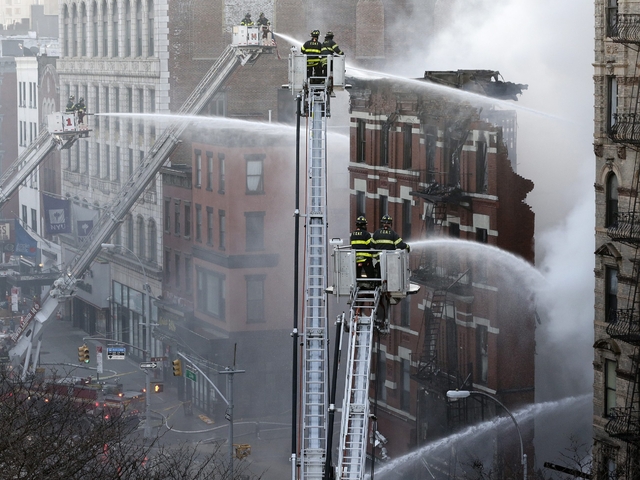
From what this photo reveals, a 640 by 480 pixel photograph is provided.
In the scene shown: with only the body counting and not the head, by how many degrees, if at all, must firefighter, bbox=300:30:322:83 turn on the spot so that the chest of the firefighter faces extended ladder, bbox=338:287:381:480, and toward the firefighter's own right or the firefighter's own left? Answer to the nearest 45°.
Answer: approximately 180°

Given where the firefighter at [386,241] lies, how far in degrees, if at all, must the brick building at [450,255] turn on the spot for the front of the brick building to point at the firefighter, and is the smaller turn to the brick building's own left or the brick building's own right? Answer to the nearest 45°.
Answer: approximately 45° to the brick building's own left

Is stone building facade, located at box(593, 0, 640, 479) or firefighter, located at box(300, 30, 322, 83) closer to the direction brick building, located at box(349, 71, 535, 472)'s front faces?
the firefighter

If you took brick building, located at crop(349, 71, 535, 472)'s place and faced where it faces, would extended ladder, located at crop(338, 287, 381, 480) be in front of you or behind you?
in front

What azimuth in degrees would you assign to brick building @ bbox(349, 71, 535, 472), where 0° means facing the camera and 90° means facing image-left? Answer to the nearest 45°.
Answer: approximately 45°

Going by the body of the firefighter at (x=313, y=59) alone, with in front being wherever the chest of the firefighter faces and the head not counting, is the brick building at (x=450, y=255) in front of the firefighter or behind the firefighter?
in front

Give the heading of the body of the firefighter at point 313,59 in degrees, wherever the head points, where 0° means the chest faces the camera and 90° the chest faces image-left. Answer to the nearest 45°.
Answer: approximately 180°

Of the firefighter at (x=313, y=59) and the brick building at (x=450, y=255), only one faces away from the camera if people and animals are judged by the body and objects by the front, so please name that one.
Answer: the firefighter

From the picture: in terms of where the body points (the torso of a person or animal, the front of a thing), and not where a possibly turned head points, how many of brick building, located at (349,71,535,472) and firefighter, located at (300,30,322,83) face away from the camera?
1
